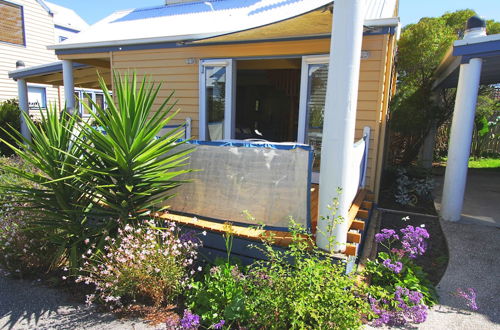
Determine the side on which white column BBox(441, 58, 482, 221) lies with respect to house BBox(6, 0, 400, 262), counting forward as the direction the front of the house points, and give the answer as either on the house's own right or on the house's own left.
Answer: on the house's own left

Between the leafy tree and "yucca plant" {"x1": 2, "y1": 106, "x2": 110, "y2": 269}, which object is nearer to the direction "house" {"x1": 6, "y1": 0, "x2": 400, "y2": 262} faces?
the yucca plant

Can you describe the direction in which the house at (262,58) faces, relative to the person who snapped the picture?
facing the viewer

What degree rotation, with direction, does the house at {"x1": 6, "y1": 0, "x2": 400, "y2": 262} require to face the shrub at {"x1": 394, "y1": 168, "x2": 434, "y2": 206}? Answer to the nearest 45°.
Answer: approximately 90° to its left

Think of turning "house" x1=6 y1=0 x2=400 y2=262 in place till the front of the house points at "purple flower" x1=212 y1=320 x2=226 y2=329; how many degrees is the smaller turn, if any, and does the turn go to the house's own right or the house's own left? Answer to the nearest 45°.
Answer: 0° — it already faces it

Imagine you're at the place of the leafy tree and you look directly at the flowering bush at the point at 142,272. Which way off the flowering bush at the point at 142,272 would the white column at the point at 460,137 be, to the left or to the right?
left

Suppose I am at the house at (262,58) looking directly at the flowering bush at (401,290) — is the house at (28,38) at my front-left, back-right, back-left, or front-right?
back-right

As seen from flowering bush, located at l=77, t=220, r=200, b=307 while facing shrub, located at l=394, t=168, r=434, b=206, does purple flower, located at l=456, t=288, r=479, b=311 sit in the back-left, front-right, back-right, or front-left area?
front-right

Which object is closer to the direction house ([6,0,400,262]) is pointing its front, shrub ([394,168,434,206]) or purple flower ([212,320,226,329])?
the purple flower
